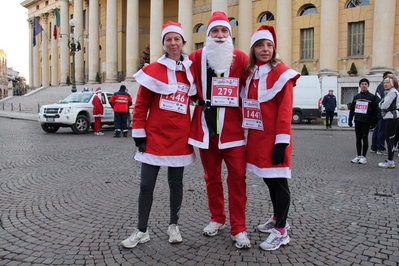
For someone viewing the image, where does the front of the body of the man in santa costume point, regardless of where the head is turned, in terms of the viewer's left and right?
facing the viewer

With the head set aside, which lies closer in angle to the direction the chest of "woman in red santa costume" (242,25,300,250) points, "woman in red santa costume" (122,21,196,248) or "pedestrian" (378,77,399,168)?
the woman in red santa costume

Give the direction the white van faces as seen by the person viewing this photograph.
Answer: facing to the left of the viewer

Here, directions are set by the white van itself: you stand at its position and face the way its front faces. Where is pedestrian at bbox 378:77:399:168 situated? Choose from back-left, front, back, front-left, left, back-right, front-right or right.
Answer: left

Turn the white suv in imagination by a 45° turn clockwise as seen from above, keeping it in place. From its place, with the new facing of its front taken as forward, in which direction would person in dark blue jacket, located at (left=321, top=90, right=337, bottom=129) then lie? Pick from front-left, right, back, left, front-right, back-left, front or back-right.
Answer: back

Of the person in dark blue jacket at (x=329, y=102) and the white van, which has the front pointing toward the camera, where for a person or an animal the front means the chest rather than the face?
the person in dark blue jacket

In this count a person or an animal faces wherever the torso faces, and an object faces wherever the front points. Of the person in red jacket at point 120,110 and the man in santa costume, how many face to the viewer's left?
0

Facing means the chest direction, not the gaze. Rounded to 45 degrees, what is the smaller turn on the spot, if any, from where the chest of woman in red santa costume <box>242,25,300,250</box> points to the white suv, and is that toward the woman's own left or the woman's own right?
approximately 90° to the woman's own right

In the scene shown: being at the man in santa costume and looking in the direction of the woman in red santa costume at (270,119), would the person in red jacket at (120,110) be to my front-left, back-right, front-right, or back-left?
back-left

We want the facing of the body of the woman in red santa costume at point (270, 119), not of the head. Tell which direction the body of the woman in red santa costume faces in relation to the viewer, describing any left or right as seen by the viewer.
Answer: facing the viewer and to the left of the viewer

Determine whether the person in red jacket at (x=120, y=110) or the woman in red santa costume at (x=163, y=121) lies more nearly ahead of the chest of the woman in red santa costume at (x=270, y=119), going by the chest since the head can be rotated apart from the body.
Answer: the woman in red santa costume

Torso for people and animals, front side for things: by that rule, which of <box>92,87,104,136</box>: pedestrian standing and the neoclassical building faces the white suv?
the neoclassical building

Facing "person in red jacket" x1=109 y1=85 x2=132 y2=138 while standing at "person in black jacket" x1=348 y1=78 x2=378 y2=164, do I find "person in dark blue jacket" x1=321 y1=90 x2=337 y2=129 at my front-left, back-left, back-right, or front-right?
front-right

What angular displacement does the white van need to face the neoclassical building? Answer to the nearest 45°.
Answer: approximately 90° to its right
